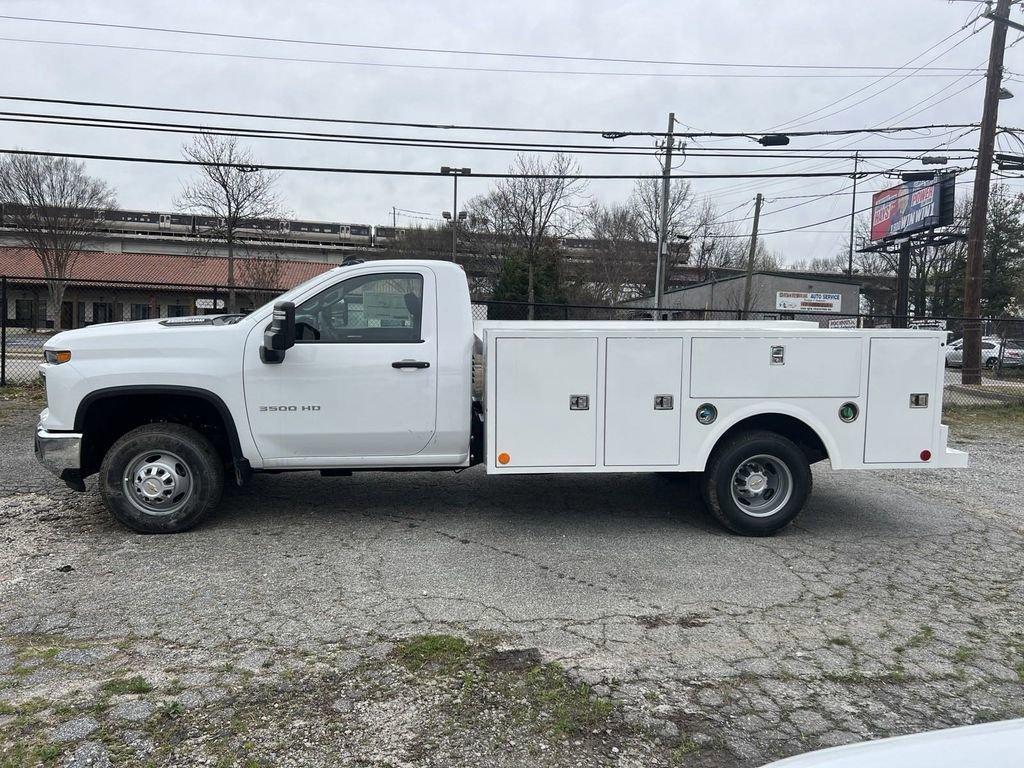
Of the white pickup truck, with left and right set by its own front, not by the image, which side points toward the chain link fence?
right

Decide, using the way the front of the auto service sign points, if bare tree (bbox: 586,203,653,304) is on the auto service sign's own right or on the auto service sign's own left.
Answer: on the auto service sign's own right

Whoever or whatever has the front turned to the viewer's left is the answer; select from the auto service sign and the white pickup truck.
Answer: the white pickup truck

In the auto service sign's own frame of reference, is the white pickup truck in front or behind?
in front

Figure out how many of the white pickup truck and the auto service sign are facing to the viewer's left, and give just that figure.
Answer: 1

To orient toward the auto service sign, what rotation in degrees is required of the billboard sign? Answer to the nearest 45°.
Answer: approximately 90° to its right

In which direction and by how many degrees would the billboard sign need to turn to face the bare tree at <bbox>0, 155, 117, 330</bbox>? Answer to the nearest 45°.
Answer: approximately 45° to its right

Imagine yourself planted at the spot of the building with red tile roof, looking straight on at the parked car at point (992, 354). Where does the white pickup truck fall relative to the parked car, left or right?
right

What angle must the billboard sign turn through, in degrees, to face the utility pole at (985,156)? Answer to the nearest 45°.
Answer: approximately 45° to its left

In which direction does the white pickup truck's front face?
to the viewer's left
